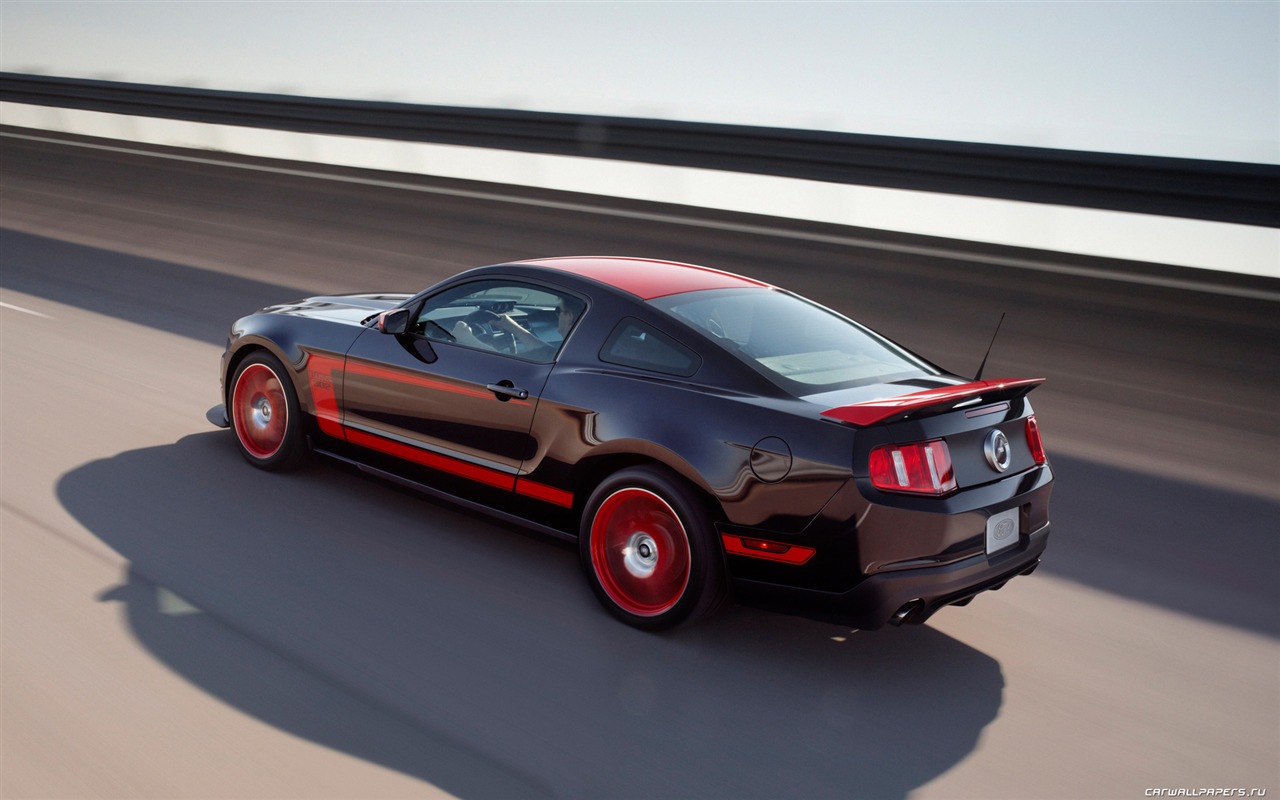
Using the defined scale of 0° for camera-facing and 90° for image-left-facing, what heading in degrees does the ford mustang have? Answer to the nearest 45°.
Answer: approximately 135°
